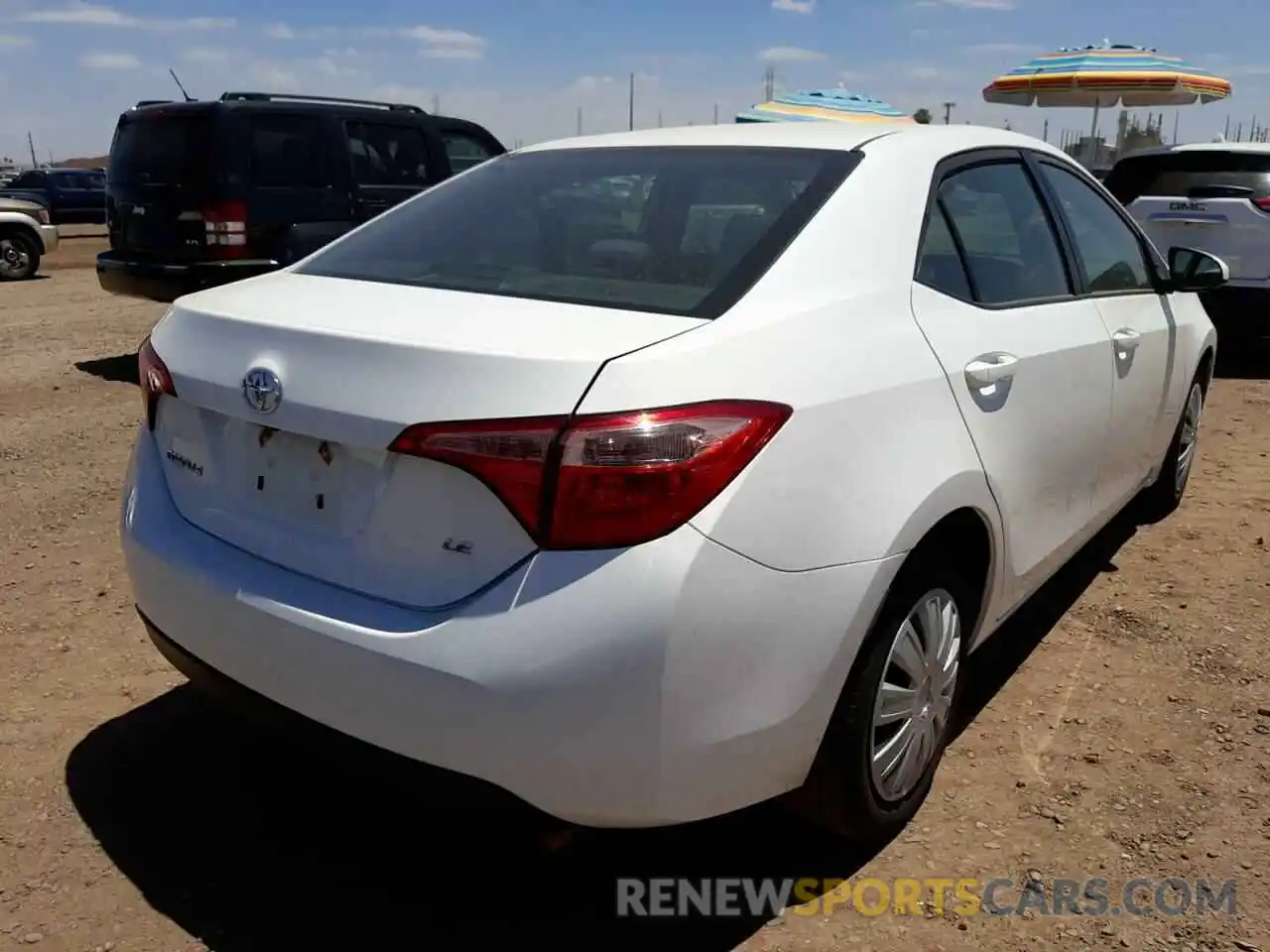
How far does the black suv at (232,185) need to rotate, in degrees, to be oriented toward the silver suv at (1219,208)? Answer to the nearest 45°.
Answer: approximately 45° to its right

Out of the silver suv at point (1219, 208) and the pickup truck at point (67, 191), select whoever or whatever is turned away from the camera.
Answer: the silver suv

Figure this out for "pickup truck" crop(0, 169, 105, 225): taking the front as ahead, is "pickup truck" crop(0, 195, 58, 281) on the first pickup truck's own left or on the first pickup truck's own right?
on the first pickup truck's own left

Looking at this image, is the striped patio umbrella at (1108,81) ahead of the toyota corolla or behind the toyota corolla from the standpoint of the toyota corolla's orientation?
ahead

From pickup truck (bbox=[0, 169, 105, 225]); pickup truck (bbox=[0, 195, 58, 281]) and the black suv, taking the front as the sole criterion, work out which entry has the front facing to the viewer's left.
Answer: pickup truck (bbox=[0, 169, 105, 225])

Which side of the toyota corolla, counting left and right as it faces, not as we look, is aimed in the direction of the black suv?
left

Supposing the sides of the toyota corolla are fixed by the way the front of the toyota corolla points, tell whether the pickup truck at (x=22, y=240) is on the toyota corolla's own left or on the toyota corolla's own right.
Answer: on the toyota corolla's own left

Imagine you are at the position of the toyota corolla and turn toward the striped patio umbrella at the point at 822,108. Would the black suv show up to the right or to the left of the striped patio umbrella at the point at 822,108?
left

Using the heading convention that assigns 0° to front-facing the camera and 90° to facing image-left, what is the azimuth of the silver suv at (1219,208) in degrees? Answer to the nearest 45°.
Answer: approximately 180°

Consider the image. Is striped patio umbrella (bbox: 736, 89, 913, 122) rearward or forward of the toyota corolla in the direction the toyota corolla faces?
forward

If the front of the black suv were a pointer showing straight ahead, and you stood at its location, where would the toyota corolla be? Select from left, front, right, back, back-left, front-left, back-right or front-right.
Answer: back-right
